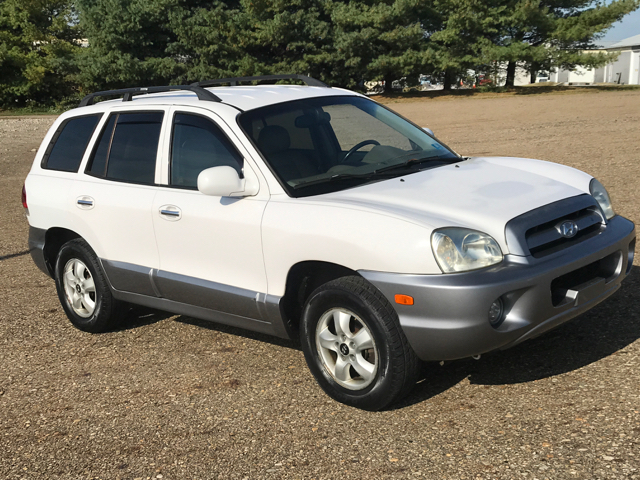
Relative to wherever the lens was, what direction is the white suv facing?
facing the viewer and to the right of the viewer

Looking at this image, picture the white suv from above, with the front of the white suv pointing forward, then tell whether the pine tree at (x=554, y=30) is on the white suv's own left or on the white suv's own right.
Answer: on the white suv's own left
